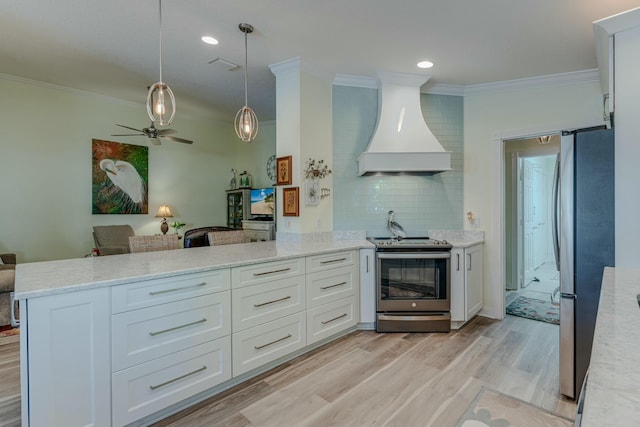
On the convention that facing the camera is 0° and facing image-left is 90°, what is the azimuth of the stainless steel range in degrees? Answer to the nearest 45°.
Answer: approximately 0°

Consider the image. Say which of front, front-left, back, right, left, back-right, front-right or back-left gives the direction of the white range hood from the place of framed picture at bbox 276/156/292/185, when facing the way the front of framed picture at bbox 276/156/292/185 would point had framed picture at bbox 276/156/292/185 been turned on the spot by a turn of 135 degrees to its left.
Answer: front

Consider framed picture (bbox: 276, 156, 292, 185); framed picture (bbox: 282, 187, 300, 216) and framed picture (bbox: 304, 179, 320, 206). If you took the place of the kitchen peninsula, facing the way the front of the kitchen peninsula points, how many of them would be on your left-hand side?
3

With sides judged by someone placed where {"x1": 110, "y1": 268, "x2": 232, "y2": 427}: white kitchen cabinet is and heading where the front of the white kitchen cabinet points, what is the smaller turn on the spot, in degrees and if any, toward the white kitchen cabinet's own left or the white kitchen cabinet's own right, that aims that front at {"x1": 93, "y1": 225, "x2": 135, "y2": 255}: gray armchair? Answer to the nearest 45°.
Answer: approximately 135° to the white kitchen cabinet's own left

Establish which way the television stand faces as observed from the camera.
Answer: facing the viewer and to the left of the viewer

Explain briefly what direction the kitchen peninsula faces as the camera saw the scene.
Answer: facing the viewer and to the right of the viewer

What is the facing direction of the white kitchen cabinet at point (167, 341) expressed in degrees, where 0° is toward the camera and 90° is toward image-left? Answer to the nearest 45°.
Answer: approximately 315°

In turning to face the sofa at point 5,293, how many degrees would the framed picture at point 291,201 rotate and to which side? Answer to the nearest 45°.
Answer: approximately 45° to its right

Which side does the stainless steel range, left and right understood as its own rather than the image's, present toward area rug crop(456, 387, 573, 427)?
front

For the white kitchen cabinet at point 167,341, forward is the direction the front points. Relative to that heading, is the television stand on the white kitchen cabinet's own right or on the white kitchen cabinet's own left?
on the white kitchen cabinet's own left

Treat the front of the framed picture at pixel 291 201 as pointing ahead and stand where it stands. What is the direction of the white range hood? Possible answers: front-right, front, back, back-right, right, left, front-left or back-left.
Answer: back-left

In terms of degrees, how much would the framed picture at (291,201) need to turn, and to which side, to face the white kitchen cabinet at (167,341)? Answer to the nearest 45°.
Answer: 0° — it already faces it
